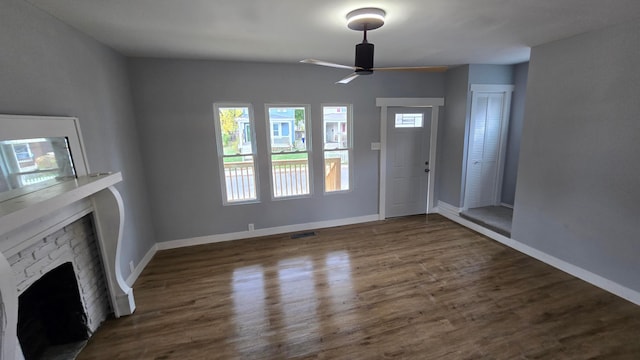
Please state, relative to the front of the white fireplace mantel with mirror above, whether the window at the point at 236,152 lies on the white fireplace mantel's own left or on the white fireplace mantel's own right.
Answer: on the white fireplace mantel's own left

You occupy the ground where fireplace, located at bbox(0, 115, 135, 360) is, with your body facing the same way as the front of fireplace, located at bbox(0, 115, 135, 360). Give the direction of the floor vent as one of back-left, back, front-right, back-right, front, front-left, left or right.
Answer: front-left

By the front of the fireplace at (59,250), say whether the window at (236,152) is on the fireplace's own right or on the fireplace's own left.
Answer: on the fireplace's own left

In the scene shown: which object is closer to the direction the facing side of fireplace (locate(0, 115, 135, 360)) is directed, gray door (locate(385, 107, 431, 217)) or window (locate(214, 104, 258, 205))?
the gray door

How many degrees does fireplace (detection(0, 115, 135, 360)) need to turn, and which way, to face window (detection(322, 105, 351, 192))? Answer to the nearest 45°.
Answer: approximately 45° to its left

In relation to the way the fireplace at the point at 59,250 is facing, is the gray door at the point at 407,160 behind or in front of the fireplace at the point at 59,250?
in front

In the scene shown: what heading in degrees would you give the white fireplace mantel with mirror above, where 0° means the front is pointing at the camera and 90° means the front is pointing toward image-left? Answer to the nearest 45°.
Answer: approximately 315°

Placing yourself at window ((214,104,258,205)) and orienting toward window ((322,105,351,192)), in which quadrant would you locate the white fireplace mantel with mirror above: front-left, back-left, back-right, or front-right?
back-right

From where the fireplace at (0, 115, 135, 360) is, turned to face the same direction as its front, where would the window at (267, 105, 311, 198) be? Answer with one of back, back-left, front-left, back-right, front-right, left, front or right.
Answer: front-left
